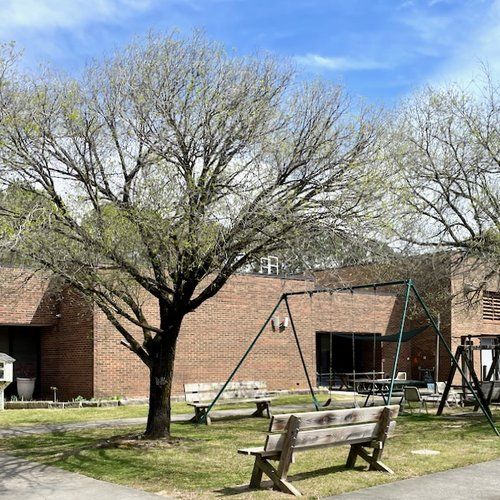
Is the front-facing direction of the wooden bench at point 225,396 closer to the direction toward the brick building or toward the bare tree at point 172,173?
the bare tree

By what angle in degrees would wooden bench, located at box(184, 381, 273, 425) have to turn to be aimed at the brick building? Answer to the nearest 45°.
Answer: approximately 135° to its left

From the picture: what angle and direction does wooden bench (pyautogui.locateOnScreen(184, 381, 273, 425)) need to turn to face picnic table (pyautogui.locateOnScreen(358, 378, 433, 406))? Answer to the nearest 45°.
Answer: approximately 90° to its left

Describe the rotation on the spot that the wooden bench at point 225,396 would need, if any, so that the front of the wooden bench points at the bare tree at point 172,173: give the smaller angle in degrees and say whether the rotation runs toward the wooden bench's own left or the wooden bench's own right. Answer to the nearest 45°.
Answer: approximately 45° to the wooden bench's own right

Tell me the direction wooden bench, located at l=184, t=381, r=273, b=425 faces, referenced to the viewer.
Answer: facing the viewer and to the right of the viewer
